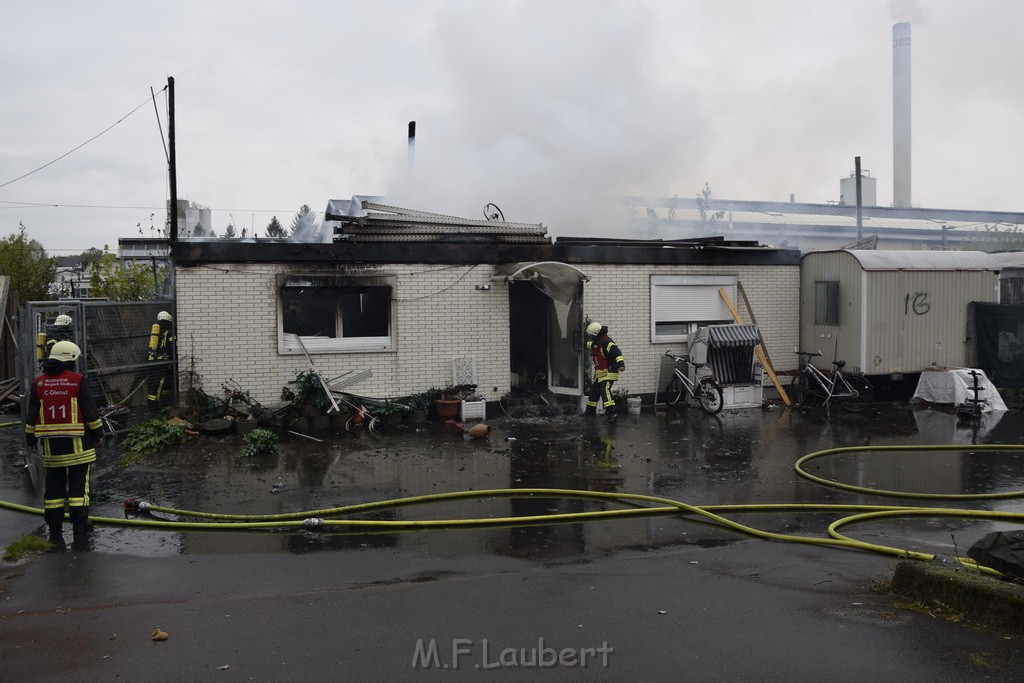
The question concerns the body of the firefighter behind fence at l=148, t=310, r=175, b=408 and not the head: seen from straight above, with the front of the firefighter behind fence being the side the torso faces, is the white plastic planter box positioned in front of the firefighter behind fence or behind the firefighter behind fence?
in front

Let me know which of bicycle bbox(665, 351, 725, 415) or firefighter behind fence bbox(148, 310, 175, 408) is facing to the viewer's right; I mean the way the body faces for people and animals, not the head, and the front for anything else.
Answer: the firefighter behind fence

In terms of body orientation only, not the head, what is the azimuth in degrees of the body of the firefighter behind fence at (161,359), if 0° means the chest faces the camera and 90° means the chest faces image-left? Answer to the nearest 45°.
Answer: approximately 270°

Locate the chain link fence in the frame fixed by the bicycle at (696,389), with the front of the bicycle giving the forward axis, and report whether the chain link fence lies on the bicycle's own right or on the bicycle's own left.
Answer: on the bicycle's own left

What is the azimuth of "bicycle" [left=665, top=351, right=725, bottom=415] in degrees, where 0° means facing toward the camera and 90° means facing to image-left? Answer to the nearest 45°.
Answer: approximately 135°

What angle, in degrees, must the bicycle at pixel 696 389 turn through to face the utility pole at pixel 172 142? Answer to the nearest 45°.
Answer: approximately 45° to its left

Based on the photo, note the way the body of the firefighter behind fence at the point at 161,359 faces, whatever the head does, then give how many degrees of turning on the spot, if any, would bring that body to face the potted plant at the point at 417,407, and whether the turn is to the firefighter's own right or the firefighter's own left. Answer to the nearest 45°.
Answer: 0° — they already face it

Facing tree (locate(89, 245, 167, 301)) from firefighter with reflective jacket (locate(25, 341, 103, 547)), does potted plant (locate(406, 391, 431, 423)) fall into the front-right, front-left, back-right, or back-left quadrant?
front-right
